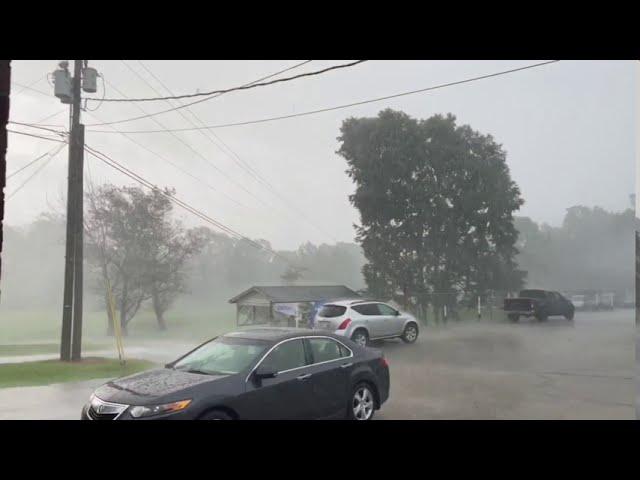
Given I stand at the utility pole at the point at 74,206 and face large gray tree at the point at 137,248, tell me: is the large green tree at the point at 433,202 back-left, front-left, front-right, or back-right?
front-right

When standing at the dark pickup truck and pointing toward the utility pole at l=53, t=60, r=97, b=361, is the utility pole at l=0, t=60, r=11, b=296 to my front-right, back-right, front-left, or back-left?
front-left

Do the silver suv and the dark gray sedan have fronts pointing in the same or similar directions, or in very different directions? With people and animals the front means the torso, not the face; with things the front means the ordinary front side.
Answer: very different directions

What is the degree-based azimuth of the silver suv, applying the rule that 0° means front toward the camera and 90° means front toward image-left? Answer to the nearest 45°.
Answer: approximately 225°

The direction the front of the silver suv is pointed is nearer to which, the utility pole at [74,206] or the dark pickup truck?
the dark pickup truck

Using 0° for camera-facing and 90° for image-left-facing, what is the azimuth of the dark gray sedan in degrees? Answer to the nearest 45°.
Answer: approximately 45°

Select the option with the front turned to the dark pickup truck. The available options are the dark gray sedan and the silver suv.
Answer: the silver suv

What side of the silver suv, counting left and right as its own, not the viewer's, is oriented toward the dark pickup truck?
front

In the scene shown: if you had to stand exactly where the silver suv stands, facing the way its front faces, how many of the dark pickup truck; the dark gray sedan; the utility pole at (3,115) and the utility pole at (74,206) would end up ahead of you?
1

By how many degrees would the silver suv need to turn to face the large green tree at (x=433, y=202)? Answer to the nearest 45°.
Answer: approximately 45° to its left

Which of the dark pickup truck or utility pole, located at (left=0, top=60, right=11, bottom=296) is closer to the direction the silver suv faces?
the dark pickup truck

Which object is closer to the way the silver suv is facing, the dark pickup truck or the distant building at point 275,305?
the dark pickup truck
